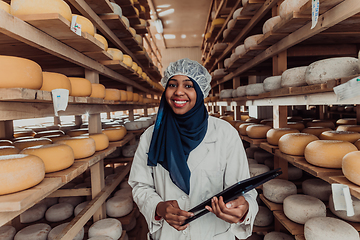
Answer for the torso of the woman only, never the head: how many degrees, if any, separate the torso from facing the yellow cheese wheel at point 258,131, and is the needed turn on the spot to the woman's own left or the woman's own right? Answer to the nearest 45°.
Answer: approximately 135° to the woman's own left

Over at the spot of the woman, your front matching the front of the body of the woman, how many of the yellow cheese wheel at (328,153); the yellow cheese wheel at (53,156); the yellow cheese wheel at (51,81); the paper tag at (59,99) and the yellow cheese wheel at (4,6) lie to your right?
4

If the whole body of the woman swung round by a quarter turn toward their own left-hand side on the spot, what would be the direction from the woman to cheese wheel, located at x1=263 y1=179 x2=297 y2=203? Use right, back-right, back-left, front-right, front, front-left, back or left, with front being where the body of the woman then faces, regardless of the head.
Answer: front-left

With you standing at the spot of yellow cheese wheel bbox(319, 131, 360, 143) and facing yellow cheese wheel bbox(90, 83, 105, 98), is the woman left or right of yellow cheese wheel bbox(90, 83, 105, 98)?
left

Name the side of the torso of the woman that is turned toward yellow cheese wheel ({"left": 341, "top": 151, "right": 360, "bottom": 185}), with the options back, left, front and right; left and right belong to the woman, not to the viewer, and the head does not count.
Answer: left

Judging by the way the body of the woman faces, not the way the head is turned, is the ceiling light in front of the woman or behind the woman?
behind

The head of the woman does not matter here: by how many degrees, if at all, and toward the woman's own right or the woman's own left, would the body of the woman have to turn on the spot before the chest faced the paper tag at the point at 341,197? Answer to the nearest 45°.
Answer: approximately 90° to the woman's own left

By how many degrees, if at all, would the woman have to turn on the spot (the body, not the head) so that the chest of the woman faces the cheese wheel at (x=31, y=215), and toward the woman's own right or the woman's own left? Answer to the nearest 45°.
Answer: approximately 135° to the woman's own right

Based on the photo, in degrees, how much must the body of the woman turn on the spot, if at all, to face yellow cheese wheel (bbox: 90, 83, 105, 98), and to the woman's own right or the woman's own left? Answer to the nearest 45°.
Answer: approximately 135° to the woman's own right

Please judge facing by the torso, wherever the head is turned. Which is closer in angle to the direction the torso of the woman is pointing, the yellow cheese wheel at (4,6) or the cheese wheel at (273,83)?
the yellow cheese wheel

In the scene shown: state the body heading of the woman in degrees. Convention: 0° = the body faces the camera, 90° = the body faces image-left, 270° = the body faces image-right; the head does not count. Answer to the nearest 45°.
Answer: approximately 0°
